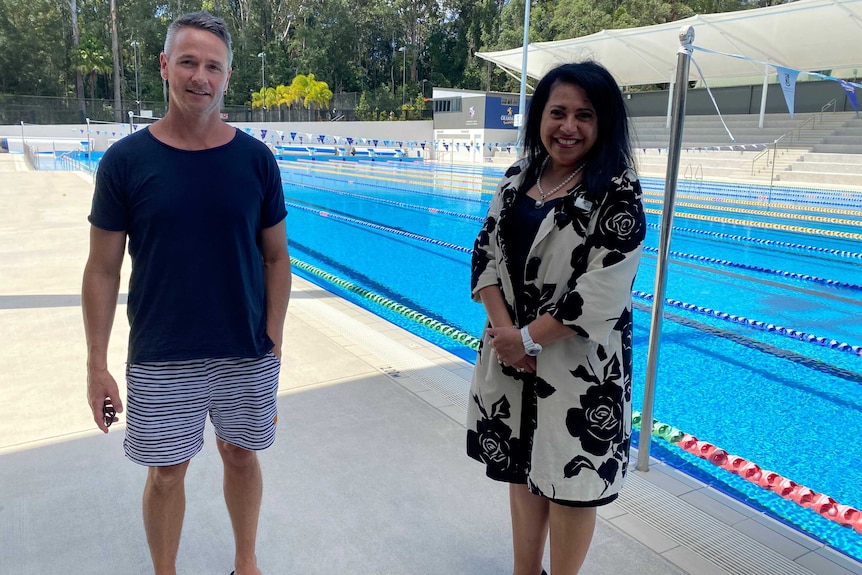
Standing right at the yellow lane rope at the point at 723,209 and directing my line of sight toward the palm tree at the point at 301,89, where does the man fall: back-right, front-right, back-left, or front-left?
back-left

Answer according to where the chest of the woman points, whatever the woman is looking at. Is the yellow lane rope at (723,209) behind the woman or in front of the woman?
behind

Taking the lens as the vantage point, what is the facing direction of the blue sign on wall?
facing the viewer

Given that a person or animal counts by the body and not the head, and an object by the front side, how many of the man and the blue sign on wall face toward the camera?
2

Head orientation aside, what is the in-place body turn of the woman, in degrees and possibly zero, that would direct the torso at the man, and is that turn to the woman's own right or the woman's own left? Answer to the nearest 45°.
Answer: approximately 45° to the woman's own right

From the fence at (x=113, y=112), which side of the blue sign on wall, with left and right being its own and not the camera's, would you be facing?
right

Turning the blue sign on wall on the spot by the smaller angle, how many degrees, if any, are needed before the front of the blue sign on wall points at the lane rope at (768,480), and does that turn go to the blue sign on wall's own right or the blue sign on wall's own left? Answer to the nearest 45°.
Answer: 0° — it already faces it

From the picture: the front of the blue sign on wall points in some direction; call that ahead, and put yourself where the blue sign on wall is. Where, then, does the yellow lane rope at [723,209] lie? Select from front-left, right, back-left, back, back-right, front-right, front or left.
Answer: front

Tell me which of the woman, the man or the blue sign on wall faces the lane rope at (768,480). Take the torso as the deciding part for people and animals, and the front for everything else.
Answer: the blue sign on wall

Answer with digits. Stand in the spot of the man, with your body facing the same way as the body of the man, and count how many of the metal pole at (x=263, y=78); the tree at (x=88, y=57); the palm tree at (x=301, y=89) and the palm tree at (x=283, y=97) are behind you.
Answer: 4
